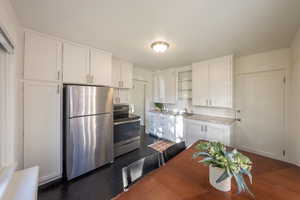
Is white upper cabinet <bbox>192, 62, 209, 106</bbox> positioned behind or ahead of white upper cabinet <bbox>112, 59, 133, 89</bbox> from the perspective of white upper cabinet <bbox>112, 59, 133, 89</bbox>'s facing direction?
ahead

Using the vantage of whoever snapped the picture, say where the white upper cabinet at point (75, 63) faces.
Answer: facing the viewer and to the right of the viewer

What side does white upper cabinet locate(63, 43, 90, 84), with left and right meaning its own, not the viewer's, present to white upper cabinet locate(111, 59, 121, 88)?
left

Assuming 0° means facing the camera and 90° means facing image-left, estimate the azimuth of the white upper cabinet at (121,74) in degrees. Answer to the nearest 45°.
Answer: approximately 315°

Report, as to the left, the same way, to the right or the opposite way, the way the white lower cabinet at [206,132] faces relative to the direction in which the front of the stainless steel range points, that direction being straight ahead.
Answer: to the right

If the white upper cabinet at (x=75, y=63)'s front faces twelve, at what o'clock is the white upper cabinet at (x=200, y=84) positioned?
the white upper cabinet at (x=200, y=84) is roughly at 11 o'clock from the white upper cabinet at (x=75, y=63).

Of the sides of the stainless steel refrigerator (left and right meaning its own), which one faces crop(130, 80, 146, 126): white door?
left

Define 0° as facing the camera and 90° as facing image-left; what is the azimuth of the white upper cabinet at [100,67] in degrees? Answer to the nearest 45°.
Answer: approximately 315°

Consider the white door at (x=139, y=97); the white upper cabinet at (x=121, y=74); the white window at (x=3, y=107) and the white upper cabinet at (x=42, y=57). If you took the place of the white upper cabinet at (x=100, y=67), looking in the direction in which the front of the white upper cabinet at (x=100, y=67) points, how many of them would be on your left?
2

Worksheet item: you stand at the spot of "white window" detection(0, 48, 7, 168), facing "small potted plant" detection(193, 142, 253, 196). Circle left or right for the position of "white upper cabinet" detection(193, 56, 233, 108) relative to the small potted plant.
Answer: left

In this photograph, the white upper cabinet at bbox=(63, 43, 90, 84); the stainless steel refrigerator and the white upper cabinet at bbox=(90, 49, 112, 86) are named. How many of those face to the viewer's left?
0

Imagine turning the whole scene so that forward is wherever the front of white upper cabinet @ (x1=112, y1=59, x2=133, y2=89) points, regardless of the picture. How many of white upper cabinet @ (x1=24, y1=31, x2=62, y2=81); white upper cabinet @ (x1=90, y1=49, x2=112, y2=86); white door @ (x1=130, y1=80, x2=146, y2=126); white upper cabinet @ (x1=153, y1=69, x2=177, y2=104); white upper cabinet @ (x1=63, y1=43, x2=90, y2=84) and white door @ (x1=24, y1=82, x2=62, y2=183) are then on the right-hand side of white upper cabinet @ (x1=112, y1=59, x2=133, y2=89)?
4

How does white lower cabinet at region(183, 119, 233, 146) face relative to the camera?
toward the camera

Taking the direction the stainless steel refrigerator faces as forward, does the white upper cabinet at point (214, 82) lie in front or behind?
in front
